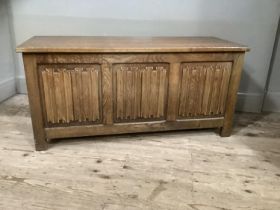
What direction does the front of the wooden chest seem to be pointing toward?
toward the camera
